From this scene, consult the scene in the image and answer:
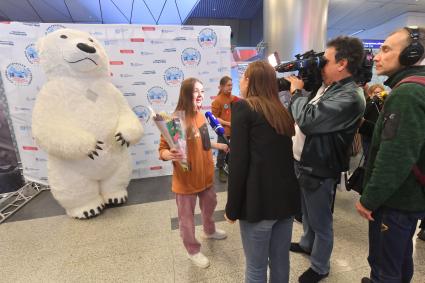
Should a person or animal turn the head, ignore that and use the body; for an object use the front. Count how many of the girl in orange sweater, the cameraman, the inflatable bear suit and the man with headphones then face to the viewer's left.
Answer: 2

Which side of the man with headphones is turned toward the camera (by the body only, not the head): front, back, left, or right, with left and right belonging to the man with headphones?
left

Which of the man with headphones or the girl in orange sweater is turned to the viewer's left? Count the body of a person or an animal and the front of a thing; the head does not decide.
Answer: the man with headphones

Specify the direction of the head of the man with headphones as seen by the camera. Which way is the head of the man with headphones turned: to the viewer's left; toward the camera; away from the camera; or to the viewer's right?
to the viewer's left

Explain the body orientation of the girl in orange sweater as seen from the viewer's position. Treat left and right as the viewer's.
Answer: facing the viewer and to the right of the viewer

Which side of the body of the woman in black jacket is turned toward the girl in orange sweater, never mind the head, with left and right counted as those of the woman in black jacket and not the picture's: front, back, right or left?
front

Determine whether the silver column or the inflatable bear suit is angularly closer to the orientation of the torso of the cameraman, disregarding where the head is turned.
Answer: the inflatable bear suit

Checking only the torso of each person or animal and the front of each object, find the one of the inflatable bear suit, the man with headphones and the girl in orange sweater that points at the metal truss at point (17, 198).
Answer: the man with headphones

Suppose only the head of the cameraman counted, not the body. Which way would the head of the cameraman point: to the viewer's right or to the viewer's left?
to the viewer's left

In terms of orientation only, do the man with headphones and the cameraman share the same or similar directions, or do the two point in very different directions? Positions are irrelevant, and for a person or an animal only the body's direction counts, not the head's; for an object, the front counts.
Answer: same or similar directions

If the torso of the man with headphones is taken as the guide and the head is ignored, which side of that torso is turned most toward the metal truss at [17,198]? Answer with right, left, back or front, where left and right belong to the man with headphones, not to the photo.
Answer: front

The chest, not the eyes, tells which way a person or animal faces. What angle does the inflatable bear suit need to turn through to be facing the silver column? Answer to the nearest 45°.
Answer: approximately 45° to its left

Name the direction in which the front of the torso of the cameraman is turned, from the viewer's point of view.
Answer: to the viewer's left

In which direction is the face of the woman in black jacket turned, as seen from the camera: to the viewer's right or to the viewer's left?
to the viewer's left

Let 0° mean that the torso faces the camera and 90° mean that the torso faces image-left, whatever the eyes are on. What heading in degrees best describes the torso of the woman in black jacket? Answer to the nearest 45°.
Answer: approximately 135°

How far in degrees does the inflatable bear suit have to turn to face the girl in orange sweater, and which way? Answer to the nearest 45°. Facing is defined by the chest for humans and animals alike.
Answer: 0° — it already faces them
